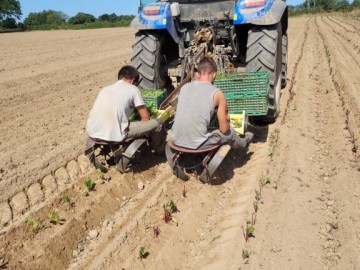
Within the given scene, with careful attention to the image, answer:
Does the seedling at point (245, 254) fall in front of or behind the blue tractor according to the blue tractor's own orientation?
behind

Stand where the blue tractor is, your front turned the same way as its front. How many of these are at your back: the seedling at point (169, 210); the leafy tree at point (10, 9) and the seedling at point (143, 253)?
2

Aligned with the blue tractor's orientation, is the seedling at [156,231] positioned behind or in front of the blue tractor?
behind

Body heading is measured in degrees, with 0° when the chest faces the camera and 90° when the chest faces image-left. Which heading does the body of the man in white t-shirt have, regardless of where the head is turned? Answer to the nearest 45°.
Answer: approximately 225°

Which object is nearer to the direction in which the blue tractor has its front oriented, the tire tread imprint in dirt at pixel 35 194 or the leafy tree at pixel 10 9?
the leafy tree

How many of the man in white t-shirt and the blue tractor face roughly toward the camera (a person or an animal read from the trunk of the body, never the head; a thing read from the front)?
0

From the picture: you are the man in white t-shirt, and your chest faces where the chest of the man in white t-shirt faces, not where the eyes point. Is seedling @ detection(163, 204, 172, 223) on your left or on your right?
on your right

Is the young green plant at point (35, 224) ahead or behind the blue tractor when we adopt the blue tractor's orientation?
behind

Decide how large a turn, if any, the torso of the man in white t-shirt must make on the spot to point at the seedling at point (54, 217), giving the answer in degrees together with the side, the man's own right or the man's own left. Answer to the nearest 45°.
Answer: approximately 180°

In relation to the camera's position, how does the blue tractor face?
facing away from the viewer

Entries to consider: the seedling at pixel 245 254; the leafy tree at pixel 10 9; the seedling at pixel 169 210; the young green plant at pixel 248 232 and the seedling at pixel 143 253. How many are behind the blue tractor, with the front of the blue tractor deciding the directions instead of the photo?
4

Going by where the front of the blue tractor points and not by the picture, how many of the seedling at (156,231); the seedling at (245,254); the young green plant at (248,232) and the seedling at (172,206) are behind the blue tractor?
4

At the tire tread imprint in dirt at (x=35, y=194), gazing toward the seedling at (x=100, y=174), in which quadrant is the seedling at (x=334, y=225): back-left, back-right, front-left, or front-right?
front-right
